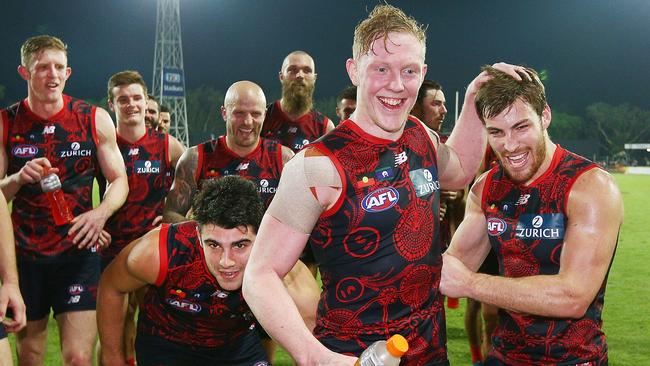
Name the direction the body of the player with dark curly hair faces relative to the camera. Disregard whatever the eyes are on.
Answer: toward the camera

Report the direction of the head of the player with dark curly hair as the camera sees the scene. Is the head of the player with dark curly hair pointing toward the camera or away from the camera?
toward the camera
